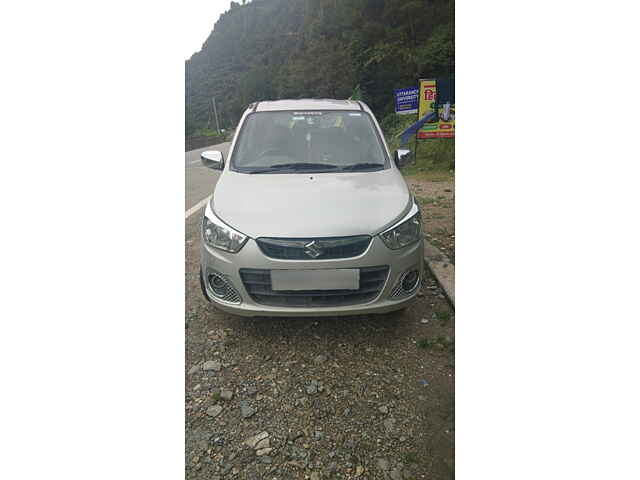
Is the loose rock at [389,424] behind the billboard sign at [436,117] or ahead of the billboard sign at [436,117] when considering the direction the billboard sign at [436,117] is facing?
ahead

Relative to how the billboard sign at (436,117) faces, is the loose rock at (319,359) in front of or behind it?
in front

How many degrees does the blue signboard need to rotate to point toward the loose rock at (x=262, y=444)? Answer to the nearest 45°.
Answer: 0° — it already faces it

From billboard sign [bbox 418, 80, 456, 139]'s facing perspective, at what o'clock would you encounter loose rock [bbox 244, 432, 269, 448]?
The loose rock is roughly at 12 o'clock from the billboard sign.

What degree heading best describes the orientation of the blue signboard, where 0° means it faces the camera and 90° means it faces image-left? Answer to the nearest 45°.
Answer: approximately 0°

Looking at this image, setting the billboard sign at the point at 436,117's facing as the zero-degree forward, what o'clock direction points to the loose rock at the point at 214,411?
The loose rock is roughly at 12 o'clock from the billboard sign.

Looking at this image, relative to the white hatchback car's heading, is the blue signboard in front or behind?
behind

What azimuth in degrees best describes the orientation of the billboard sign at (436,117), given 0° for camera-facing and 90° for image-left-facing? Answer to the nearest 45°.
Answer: approximately 0°

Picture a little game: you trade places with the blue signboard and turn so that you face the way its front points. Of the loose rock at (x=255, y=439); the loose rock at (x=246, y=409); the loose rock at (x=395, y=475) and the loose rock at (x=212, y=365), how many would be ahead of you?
4

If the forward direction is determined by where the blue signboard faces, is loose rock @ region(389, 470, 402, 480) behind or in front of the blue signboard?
in front

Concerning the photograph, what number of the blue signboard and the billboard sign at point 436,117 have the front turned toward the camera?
2
